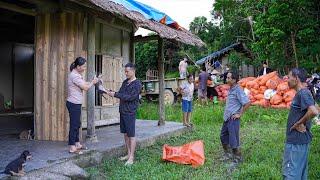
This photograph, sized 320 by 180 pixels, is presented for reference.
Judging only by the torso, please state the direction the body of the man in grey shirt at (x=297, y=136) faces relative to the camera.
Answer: to the viewer's left

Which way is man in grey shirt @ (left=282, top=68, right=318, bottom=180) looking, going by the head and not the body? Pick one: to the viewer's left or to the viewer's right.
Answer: to the viewer's left

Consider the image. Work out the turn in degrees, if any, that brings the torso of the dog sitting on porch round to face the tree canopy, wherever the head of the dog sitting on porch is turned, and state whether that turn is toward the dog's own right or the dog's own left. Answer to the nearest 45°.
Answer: approximately 45° to the dog's own left

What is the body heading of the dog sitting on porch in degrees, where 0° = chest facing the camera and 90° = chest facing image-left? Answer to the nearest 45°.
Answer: approximately 270°

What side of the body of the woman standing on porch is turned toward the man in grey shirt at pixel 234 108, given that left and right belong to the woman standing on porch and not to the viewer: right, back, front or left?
front

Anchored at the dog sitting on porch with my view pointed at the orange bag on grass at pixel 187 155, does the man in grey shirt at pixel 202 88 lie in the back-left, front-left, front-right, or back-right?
front-left

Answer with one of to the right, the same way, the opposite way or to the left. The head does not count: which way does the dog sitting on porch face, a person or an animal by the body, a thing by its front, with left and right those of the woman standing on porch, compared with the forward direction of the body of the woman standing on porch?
the same way

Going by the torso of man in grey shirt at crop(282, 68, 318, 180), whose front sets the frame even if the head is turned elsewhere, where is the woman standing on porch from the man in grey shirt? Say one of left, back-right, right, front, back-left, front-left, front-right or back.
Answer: front

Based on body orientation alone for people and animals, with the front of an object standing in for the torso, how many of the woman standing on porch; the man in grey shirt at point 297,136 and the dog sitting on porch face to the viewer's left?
1

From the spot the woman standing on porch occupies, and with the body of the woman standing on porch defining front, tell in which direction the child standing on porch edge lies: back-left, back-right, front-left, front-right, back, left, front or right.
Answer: front-left

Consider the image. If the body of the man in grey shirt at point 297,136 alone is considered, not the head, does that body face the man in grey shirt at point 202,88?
no

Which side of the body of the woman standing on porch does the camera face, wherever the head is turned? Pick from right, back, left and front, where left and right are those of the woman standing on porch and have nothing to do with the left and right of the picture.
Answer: right

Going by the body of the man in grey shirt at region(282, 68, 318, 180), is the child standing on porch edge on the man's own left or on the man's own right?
on the man's own right

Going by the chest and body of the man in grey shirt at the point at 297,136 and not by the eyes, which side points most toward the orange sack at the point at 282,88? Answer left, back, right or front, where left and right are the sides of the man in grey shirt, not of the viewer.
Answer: right

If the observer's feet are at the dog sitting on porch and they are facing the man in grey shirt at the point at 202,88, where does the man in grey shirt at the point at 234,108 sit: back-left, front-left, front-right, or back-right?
front-right

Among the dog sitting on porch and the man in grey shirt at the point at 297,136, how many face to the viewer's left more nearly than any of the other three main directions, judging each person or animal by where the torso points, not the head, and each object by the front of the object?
1

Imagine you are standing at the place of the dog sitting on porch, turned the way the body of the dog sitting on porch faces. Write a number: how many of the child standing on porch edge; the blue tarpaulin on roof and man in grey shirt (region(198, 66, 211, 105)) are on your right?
0
